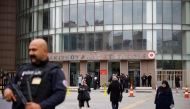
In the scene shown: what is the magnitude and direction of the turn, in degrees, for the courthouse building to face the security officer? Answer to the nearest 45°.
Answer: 0° — it already faces them

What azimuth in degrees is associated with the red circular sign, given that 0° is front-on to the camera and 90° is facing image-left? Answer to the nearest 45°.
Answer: approximately 0°

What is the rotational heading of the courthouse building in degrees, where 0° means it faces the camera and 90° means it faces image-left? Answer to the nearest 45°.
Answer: approximately 0°

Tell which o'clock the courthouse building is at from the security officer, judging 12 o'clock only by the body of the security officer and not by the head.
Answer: The courthouse building is roughly at 5 o'clock from the security officer.

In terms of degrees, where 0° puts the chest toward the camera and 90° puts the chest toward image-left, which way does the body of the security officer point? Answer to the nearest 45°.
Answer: approximately 45°

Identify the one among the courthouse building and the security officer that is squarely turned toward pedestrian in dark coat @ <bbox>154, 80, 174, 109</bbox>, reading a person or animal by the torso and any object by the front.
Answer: the courthouse building

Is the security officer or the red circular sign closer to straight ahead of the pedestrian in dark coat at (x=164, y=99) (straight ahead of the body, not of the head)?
the security officer

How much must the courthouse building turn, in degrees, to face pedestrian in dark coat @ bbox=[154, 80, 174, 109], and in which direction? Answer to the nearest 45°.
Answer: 0° — it already faces them

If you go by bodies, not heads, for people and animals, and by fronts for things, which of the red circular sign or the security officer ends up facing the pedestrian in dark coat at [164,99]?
the red circular sign
